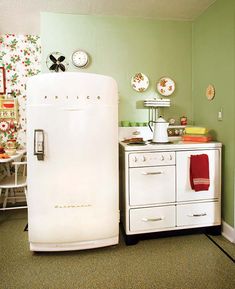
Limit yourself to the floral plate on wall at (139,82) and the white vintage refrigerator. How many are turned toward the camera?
2

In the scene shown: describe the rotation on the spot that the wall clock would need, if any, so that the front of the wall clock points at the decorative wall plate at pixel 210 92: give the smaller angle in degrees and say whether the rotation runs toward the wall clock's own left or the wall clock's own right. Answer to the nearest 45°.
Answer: approximately 90° to the wall clock's own left

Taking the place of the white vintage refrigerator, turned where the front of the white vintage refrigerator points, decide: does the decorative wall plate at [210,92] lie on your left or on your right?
on your left

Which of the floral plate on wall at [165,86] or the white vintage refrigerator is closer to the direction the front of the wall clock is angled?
the white vintage refrigerator

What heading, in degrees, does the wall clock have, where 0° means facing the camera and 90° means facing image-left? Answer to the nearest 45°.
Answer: approximately 0°

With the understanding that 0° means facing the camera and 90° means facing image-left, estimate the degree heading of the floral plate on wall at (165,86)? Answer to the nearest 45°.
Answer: approximately 0°

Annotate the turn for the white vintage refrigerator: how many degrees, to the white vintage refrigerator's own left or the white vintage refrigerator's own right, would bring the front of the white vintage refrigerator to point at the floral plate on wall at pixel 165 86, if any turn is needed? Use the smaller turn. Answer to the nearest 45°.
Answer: approximately 135° to the white vintage refrigerator's own left

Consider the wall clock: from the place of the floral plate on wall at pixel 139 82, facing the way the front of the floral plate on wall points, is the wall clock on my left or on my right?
on my right

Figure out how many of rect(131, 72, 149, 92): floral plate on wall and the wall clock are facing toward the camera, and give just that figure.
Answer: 2
